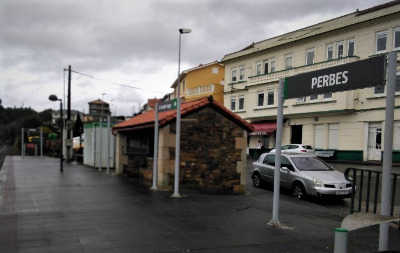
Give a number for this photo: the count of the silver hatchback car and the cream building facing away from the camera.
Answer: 0

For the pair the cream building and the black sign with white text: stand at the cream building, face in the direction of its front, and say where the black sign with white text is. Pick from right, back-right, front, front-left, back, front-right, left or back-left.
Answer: front-left

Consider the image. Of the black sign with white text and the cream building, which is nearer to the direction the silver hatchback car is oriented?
the black sign with white text

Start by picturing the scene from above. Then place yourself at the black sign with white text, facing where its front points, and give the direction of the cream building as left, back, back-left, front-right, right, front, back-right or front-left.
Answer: back-right

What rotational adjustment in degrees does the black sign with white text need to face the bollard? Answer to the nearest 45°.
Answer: approximately 45° to its left

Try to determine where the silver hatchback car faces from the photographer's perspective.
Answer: facing the viewer and to the right of the viewer

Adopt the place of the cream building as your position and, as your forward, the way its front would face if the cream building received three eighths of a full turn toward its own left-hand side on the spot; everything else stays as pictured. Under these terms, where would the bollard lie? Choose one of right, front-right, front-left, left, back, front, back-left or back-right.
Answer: right

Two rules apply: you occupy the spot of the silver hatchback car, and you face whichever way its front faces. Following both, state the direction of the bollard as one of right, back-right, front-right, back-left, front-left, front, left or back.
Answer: front-right

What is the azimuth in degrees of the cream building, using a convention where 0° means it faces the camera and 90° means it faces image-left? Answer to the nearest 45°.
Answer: approximately 45°

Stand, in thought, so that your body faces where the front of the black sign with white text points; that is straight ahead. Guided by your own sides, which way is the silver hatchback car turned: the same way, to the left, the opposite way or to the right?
to the left

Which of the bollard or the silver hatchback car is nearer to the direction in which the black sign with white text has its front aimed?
the bollard

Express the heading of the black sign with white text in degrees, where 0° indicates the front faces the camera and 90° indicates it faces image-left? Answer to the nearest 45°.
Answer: approximately 45°

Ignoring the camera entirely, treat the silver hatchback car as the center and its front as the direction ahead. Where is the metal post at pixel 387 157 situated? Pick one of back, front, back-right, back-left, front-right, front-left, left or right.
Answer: front-right

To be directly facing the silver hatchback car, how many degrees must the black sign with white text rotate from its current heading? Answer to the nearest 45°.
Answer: approximately 135° to its right
